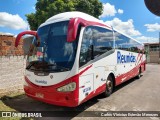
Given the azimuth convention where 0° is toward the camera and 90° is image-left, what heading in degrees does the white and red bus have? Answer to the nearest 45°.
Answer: approximately 45°

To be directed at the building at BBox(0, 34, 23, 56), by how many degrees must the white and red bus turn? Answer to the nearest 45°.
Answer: approximately 90° to its right

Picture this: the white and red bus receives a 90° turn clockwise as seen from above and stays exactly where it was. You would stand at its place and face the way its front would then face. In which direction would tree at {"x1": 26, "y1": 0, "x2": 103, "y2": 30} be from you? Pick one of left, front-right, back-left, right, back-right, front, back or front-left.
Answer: front-right
